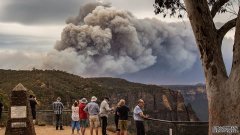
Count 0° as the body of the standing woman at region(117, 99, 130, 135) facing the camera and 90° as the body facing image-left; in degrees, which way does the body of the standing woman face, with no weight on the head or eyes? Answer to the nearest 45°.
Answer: approximately 180°

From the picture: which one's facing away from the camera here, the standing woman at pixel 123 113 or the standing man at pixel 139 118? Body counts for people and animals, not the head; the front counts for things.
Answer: the standing woman

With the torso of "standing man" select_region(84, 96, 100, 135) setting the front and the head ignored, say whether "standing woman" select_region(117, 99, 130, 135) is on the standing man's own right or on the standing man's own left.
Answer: on the standing man's own right

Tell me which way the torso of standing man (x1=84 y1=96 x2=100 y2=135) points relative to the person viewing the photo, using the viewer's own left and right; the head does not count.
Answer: facing away from the viewer
